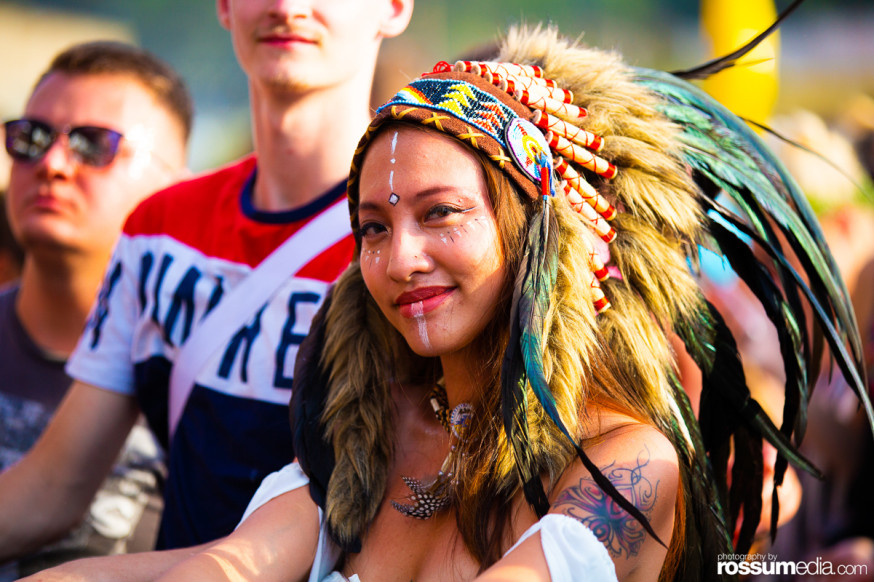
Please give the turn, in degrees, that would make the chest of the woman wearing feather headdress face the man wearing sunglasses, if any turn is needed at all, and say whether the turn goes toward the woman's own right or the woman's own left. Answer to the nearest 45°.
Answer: approximately 90° to the woman's own right

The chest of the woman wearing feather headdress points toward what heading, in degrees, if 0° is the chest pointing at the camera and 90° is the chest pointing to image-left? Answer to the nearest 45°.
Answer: approximately 45°

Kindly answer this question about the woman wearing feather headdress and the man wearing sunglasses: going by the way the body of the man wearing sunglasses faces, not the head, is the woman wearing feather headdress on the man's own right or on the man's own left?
on the man's own left

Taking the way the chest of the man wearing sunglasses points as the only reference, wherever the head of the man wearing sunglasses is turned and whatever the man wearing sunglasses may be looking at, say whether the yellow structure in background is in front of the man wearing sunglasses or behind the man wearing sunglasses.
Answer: behind

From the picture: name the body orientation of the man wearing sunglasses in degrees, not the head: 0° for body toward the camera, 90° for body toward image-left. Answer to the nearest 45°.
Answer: approximately 45°
